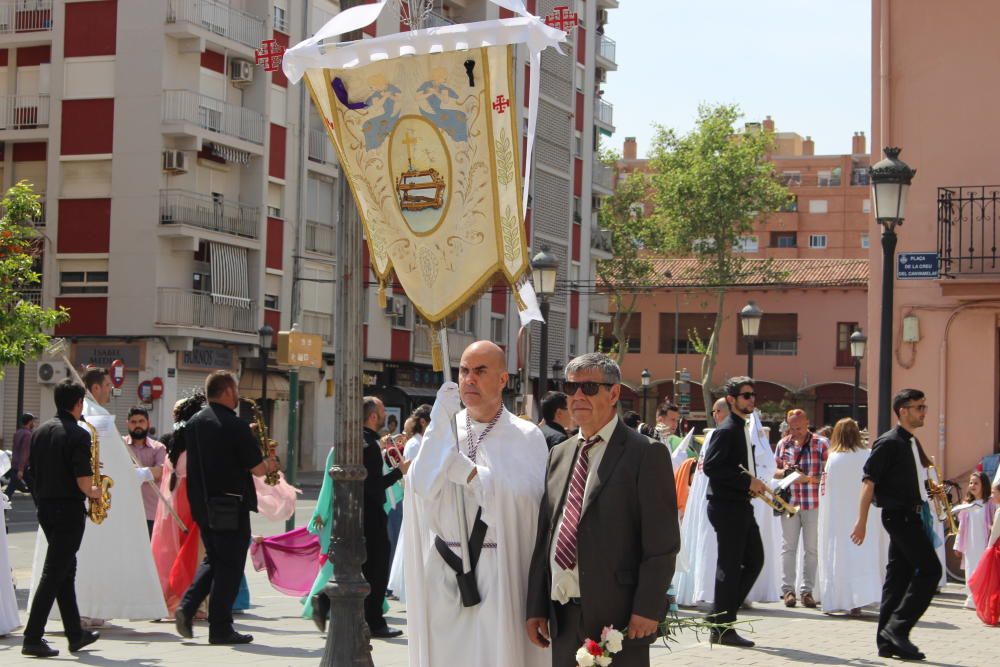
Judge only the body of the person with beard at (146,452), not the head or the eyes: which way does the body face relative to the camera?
toward the camera

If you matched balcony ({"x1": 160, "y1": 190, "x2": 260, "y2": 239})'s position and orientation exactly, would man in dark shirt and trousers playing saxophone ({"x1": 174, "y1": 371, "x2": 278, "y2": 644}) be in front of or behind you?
in front

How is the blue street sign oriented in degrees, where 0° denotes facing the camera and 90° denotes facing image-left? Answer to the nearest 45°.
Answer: approximately 0°

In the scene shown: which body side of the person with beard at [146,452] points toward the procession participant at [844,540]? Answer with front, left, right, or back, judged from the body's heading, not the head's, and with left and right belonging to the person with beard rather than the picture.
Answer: left

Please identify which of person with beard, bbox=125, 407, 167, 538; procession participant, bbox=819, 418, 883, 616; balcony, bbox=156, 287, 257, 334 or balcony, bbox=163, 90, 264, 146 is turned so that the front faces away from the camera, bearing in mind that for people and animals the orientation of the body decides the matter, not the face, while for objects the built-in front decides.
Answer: the procession participant

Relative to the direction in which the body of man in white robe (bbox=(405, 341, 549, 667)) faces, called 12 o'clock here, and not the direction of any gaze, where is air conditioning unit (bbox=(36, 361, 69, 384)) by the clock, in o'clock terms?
The air conditioning unit is roughly at 4 o'clock from the man in white robe.

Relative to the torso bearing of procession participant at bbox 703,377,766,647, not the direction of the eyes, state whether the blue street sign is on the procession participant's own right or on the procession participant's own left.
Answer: on the procession participant's own left

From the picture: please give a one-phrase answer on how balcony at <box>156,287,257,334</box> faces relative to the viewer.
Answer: facing the viewer and to the right of the viewer

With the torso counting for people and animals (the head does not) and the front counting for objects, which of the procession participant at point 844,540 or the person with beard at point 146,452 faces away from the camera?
the procession participant

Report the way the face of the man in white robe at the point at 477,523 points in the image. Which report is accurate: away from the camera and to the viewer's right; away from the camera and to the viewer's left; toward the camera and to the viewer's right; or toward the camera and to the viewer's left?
toward the camera and to the viewer's left

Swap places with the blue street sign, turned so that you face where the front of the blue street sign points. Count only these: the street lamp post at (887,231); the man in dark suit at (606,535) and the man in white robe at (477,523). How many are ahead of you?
3
